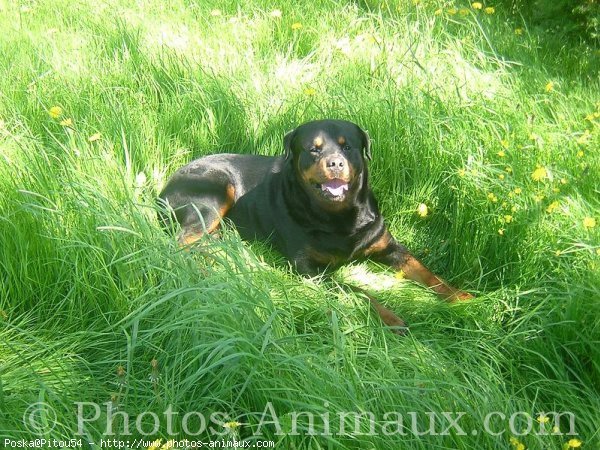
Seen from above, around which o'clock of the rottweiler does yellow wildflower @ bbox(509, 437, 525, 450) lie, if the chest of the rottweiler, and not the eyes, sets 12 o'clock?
The yellow wildflower is roughly at 1 o'clock from the rottweiler.

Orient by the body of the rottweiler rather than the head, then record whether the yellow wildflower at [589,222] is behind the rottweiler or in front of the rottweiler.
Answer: in front

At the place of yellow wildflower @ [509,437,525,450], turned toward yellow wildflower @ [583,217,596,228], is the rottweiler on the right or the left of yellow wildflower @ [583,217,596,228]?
left

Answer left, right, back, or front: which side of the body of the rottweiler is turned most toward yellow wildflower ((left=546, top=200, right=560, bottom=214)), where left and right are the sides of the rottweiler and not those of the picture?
front

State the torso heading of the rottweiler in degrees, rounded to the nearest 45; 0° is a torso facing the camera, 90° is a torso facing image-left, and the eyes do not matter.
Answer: approximately 315°

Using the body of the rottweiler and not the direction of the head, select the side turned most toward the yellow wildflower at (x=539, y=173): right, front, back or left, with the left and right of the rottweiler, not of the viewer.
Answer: left

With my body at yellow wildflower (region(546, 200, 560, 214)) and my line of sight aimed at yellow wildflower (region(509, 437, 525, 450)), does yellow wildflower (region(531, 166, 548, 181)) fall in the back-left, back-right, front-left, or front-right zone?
back-right

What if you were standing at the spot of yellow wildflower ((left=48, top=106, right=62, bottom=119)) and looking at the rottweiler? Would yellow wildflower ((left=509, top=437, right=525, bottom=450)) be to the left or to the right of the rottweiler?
right
